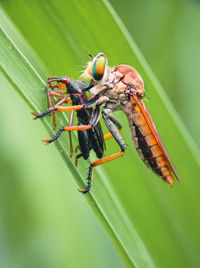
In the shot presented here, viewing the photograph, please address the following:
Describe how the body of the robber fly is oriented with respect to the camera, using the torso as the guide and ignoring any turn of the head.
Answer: to the viewer's left
